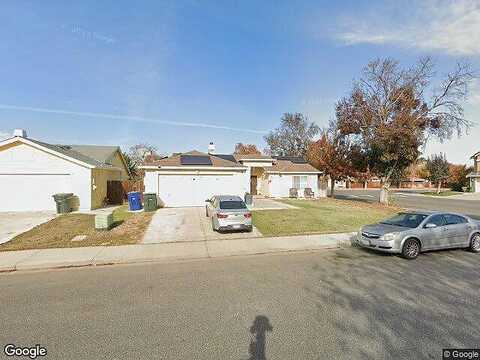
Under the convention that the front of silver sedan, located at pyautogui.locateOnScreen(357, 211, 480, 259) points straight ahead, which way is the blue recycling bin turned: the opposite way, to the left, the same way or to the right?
to the left

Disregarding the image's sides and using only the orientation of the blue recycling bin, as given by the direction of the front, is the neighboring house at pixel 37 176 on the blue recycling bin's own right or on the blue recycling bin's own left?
on the blue recycling bin's own right

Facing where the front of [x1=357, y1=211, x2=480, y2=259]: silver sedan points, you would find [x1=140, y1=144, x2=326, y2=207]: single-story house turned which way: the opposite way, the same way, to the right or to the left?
to the left

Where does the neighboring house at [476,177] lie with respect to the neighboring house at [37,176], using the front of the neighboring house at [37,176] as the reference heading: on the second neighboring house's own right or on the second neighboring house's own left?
on the second neighboring house's own left

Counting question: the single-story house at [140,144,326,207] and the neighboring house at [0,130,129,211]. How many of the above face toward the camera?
2

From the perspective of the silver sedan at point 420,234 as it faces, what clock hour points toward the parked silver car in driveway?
The parked silver car in driveway is roughly at 1 o'clock from the silver sedan.

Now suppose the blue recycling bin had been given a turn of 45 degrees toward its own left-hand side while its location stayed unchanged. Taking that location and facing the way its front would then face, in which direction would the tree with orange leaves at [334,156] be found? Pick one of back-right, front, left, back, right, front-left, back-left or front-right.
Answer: front-left

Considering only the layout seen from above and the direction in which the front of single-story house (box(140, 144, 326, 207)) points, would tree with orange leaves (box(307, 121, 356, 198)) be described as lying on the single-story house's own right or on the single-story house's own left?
on the single-story house's own left

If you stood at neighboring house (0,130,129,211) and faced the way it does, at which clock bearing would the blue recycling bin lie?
The blue recycling bin is roughly at 10 o'clock from the neighboring house.

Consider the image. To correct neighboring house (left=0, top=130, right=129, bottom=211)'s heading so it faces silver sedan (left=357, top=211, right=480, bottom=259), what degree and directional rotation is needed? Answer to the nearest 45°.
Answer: approximately 45° to its left
